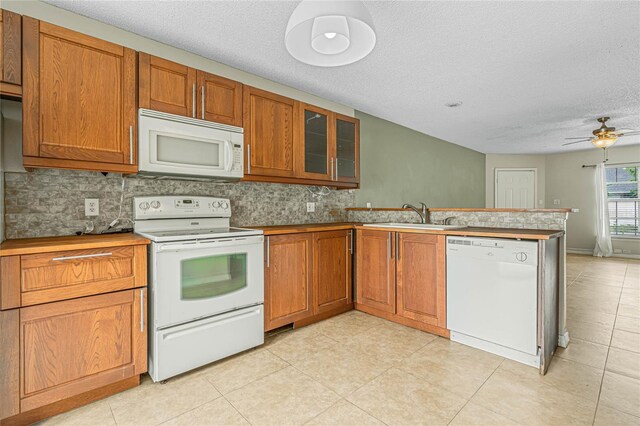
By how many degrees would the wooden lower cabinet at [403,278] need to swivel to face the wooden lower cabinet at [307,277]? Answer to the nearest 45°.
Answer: approximately 45° to its right

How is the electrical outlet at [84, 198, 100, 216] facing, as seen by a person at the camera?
facing the viewer

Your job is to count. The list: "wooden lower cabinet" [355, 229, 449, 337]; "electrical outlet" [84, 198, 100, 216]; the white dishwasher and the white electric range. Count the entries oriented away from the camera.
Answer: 0

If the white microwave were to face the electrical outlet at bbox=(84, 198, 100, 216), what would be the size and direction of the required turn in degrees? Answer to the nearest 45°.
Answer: approximately 135° to its right

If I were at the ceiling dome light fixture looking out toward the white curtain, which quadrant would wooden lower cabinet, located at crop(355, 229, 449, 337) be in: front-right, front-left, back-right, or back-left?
front-left

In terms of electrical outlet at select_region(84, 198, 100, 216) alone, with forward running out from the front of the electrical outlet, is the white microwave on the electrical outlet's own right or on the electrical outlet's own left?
on the electrical outlet's own left

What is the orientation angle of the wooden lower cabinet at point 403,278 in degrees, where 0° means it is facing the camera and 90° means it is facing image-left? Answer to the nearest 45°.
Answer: approximately 45°

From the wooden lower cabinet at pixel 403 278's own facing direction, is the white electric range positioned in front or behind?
in front

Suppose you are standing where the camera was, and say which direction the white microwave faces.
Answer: facing the viewer and to the right of the viewer

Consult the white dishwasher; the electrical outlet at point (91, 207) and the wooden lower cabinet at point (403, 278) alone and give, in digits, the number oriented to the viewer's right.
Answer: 0

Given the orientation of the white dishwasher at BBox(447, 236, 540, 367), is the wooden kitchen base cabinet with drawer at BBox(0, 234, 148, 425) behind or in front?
in front

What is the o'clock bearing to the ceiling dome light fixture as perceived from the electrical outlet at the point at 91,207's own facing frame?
The ceiling dome light fixture is roughly at 11 o'clock from the electrical outlet.
